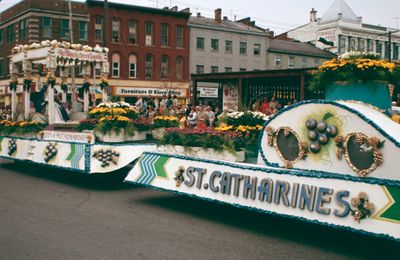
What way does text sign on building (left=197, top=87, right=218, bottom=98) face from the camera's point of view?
toward the camera

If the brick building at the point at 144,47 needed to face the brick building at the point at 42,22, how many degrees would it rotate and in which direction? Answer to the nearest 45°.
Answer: approximately 45° to its right

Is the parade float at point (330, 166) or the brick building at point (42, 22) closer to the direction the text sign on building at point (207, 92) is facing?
the parade float

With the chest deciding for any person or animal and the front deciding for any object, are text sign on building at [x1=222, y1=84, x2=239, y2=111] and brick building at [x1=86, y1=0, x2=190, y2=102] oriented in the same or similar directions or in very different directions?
same or similar directions

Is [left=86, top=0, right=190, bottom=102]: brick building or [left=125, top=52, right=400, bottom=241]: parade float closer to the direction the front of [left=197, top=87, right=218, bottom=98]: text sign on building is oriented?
the parade float

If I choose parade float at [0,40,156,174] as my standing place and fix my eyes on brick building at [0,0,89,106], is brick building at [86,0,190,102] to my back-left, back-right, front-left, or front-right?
front-right

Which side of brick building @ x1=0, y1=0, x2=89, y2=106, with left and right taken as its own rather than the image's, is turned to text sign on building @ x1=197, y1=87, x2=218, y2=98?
left

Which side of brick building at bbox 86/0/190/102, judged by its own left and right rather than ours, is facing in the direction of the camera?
front

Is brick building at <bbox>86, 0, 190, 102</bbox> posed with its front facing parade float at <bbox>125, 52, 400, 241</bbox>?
yes

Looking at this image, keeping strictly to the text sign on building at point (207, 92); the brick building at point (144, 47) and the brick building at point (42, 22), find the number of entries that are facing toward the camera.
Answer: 3

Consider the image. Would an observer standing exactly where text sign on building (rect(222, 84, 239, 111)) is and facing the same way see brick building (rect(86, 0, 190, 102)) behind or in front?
behind

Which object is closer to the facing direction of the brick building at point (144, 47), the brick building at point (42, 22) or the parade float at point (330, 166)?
the parade float

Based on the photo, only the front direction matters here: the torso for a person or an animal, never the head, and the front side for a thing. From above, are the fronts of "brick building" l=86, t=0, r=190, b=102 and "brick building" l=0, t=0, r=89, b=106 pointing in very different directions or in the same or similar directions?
same or similar directions
